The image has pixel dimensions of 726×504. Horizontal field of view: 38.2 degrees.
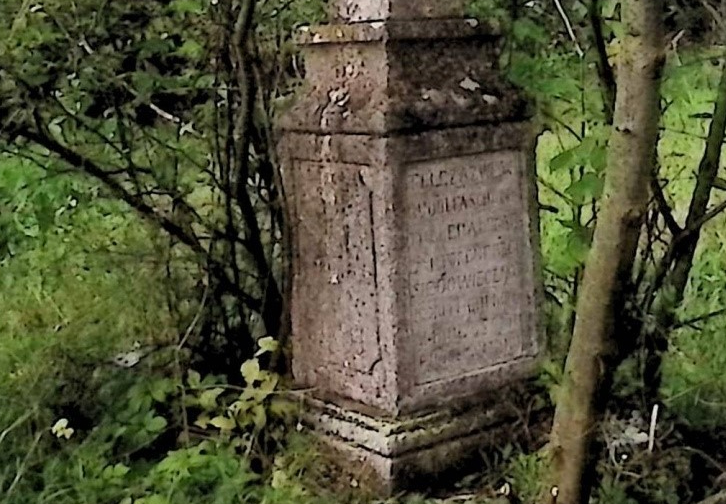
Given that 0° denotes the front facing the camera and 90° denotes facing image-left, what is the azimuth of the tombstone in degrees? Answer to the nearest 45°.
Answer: approximately 315°

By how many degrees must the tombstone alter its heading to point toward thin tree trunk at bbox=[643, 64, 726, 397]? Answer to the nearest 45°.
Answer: approximately 45° to its left

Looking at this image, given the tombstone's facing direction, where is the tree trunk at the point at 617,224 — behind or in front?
in front

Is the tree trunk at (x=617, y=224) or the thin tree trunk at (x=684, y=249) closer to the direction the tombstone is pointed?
the tree trunk
